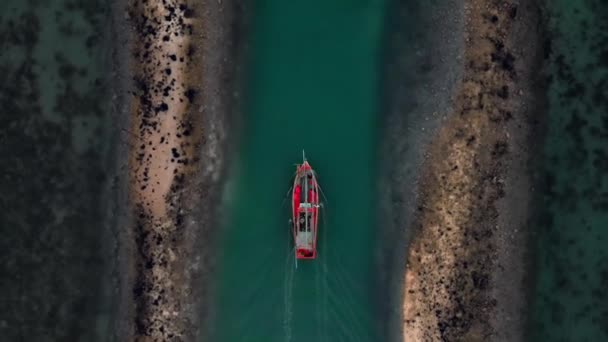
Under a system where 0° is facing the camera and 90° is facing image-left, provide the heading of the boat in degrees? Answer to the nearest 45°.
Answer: approximately 180°
